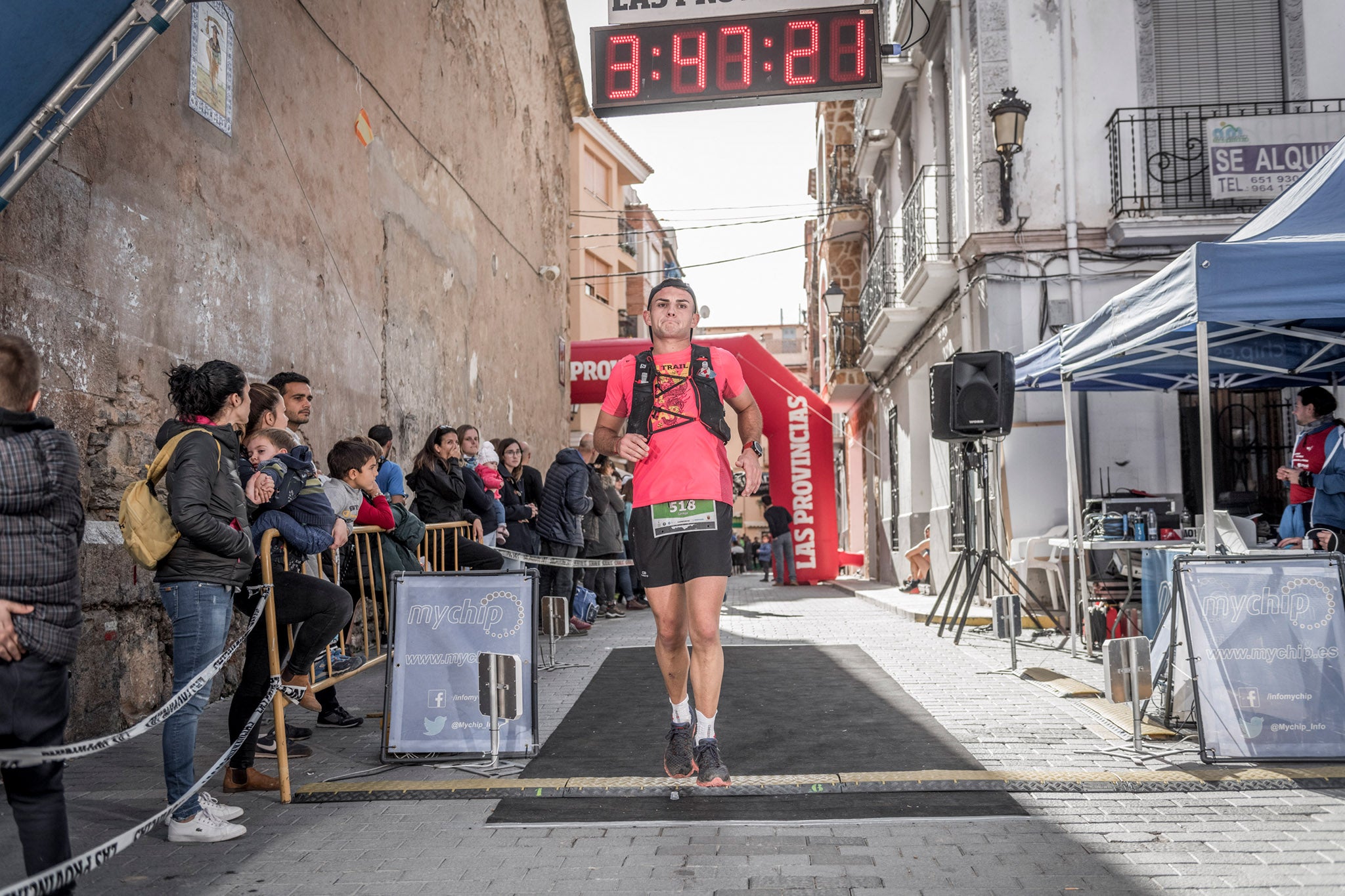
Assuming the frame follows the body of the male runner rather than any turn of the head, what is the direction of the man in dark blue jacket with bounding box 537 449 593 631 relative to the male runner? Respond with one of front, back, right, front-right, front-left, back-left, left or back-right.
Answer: back

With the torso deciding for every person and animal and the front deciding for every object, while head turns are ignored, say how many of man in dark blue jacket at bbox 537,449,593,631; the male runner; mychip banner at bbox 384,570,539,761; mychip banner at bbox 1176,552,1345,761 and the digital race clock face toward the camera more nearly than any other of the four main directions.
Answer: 4

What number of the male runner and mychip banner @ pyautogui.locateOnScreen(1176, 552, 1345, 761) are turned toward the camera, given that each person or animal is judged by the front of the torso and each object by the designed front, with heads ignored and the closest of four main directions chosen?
2

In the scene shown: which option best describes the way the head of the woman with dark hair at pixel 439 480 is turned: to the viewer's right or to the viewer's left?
to the viewer's right

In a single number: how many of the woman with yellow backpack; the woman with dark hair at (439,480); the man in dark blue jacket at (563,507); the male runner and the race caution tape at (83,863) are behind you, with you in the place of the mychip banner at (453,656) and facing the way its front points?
2

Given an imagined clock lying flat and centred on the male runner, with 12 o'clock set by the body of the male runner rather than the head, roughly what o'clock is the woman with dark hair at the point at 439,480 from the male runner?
The woman with dark hair is roughly at 5 o'clock from the male runner.

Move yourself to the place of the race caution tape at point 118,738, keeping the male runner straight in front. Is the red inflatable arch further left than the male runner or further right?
left

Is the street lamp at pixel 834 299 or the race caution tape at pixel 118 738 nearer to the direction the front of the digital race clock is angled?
the race caution tape

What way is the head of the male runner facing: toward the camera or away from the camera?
toward the camera

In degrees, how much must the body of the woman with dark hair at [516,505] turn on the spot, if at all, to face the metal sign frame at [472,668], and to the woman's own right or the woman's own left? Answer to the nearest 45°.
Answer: approximately 45° to the woman's own right

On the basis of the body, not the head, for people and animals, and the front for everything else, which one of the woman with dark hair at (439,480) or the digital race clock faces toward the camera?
the digital race clock

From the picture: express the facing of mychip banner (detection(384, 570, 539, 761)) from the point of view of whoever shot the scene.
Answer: facing the viewer

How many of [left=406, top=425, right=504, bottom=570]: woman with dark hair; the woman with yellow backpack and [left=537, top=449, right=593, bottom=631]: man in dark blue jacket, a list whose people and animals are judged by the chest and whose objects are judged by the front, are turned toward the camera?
0

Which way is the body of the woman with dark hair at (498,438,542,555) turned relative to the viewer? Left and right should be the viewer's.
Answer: facing the viewer and to the right of the viewer

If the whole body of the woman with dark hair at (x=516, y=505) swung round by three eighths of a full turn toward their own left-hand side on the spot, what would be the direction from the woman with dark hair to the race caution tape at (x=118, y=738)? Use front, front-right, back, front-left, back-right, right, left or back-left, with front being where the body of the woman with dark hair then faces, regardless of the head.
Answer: back

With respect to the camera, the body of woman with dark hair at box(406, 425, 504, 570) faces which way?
to the viewer's right

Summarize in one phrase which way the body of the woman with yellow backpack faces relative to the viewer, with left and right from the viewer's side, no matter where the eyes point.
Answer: facing to the right of the viewer

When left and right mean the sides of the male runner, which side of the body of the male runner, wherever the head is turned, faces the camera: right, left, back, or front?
front
